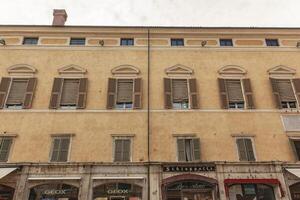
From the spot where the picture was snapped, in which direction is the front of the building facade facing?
facing the viewer
